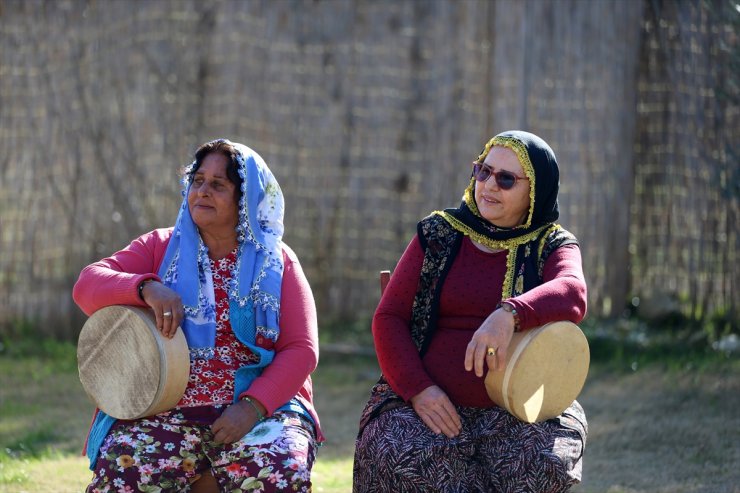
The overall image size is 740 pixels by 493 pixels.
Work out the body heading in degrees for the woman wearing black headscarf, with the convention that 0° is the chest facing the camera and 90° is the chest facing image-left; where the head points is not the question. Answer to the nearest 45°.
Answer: approximately 0°

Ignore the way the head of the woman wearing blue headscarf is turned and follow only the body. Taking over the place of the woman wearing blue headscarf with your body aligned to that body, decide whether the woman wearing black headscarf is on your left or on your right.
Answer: on your left

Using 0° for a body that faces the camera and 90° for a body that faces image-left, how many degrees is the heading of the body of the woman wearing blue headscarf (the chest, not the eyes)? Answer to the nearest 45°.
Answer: approximately 0°

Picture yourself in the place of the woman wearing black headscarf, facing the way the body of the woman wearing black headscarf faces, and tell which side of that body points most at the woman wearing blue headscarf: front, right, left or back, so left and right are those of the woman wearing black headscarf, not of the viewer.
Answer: right

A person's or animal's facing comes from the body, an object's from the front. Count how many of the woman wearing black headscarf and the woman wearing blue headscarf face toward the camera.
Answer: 2
